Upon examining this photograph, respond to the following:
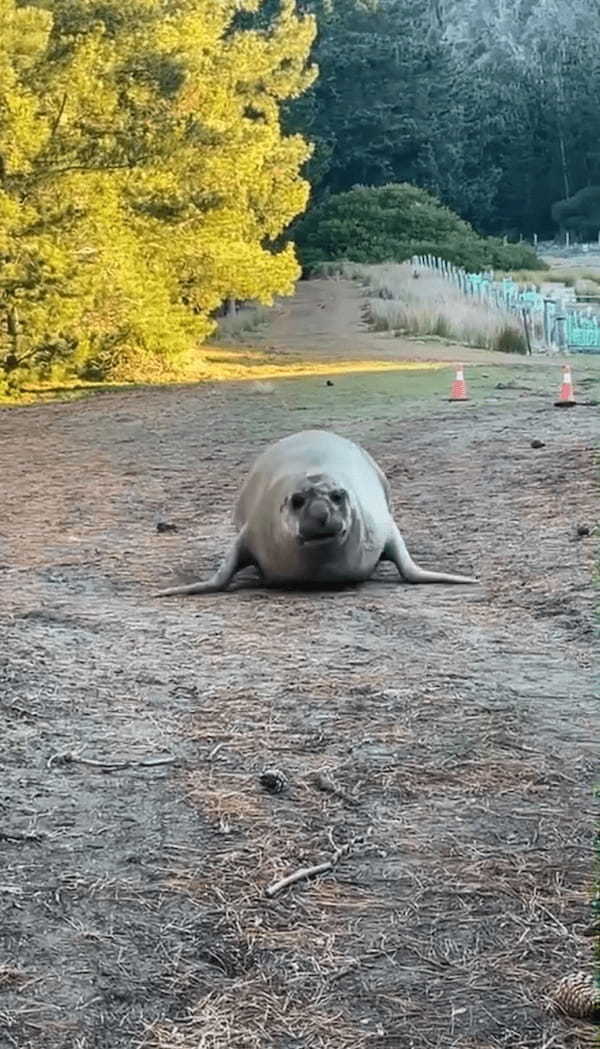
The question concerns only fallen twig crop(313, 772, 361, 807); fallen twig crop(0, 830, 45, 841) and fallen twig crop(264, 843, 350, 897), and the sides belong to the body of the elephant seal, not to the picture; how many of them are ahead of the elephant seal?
3

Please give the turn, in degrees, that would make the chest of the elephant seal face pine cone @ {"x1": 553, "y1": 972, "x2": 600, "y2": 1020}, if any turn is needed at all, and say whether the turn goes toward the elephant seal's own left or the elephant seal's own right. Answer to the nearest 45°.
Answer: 0° — it already faces it

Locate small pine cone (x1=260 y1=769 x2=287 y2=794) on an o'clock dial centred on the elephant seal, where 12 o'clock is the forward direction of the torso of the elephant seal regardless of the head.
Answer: The small pine cone is roughly at 12 o'clock from the elephant seal.

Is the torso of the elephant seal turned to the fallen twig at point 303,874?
yes

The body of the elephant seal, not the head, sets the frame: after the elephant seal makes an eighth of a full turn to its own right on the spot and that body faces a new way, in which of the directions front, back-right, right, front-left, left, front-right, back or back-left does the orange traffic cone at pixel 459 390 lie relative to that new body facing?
back-right

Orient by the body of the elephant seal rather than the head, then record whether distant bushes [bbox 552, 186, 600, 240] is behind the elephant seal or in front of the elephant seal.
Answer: behind

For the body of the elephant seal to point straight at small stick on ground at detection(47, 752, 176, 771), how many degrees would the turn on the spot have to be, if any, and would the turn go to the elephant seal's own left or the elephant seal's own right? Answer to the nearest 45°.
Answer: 0° — it already faces it

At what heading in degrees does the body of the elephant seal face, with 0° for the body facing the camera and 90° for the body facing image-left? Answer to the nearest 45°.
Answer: approximately 0°

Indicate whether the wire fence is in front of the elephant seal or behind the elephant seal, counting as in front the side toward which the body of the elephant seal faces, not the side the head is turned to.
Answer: behind

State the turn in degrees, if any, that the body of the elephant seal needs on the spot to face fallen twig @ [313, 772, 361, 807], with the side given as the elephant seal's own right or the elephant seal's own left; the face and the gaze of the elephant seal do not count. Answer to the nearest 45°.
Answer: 0° — it already faces it
